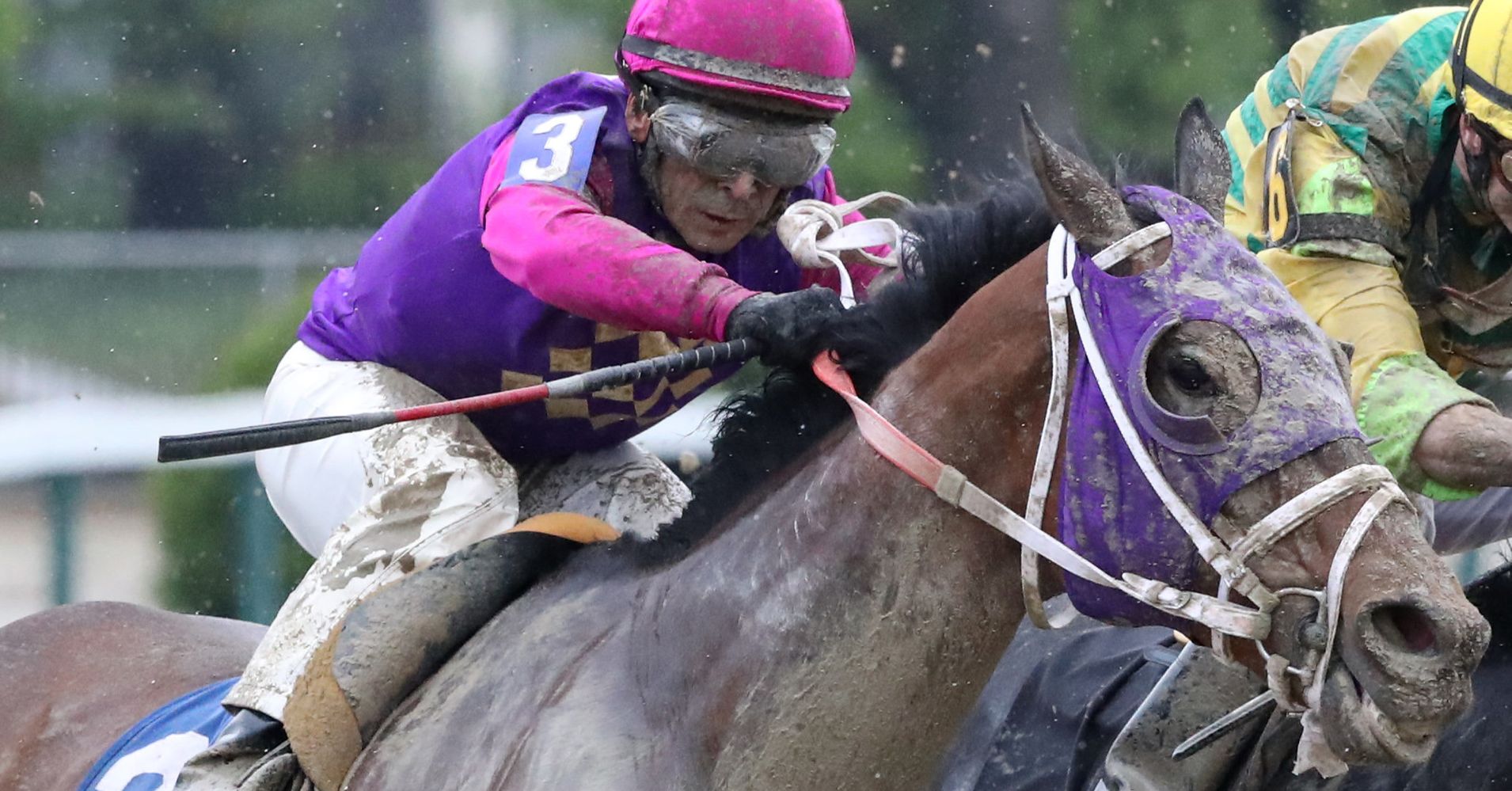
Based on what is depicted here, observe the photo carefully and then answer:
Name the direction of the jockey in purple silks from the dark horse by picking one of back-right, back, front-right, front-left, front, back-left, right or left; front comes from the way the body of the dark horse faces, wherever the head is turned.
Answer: back

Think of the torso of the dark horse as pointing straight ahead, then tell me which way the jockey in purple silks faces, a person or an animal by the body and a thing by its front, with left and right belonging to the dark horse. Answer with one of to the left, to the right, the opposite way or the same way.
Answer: the same way

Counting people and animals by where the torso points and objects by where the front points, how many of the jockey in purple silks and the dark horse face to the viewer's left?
0

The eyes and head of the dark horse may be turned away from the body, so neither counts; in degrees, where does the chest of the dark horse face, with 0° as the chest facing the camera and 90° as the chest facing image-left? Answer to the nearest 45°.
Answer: approximately 270°

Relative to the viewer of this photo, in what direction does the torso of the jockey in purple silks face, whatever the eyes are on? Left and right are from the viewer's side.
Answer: facing the viewer and to the right of the viewer
